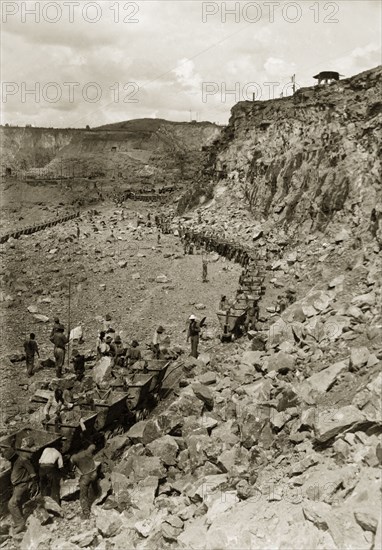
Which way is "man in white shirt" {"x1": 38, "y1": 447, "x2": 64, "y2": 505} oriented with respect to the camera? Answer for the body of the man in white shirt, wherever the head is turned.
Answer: away from the camera

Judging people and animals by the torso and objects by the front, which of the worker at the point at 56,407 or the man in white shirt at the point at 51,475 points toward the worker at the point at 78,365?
the man in white shirt

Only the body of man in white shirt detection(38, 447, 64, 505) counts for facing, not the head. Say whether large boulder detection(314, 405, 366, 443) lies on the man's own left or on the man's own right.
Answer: on the man's own right

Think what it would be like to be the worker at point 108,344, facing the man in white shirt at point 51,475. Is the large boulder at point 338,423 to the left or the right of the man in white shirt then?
left

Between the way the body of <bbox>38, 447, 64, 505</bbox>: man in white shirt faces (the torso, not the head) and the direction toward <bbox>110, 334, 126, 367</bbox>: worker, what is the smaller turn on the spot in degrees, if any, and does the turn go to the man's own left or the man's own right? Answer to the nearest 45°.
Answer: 0° — they already face them

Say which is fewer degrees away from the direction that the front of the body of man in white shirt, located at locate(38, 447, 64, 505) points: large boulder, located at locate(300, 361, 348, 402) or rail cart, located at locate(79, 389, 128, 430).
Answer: the rail cart

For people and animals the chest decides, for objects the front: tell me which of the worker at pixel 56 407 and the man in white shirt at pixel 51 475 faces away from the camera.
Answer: the man in white shirt

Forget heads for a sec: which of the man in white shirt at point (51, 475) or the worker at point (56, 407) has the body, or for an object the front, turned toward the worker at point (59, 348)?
the man in white shirt
